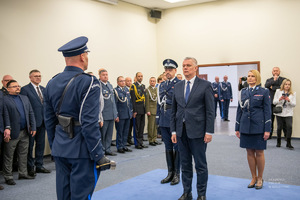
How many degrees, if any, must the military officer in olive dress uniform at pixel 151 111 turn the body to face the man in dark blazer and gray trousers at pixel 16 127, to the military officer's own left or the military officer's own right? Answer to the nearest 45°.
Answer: approximately 90° to the military officer's own right

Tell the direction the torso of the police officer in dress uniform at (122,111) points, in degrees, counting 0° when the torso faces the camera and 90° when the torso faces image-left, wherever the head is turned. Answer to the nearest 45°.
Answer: approximately 315°

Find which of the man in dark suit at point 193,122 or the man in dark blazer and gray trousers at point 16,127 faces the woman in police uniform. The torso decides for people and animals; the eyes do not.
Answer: the man in dark blazer and gray trousers at point 16,127

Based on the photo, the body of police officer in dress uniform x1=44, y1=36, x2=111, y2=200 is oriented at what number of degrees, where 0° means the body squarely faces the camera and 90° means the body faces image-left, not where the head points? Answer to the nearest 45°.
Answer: approximately 225°

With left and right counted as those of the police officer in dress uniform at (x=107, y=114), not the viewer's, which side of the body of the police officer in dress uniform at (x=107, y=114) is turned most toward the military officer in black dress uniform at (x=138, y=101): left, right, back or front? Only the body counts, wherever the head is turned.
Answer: left

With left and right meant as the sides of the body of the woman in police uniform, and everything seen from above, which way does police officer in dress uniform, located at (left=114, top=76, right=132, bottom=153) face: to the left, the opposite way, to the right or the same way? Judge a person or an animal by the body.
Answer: to the left

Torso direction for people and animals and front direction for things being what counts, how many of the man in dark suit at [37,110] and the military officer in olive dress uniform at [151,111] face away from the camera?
0

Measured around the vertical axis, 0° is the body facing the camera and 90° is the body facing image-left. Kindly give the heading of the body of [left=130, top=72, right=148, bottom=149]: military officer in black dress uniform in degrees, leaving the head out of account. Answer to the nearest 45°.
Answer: approximately 315°

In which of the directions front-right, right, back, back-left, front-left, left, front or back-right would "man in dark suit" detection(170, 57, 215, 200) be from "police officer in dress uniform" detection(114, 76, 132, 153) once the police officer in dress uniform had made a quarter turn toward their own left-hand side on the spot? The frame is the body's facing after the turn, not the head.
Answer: back-right

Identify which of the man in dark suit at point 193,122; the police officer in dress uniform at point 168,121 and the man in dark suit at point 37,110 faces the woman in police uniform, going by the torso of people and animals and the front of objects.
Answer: the man in dark suit at point 37,110

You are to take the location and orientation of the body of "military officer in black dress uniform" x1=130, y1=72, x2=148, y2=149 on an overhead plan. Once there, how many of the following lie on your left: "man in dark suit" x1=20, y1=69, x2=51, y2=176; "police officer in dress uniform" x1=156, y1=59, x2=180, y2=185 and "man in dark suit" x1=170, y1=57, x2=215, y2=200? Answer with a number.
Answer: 0

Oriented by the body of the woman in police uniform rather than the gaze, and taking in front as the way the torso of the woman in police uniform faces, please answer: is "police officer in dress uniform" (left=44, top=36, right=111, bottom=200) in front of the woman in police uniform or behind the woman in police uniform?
in front

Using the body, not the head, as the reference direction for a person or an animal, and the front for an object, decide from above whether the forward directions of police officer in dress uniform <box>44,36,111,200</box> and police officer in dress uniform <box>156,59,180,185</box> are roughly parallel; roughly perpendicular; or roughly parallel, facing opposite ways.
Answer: roughly parallel, facing opposite ways

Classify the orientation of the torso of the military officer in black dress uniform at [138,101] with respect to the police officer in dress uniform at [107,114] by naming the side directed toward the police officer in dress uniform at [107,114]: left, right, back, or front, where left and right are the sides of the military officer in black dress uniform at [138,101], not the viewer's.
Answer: right

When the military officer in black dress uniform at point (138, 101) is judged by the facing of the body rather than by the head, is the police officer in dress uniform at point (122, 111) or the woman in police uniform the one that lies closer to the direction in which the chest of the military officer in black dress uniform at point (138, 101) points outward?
the woman in police uniform

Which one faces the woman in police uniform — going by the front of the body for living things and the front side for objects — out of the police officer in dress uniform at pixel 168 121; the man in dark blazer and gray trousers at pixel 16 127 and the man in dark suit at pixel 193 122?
the man in dark blazer and gray trousers at pixel 16 127

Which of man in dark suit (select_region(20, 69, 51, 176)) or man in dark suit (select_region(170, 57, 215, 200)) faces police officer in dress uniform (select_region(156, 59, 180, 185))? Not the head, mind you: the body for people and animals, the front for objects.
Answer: man in dark suit (select_region(20, 69, 51, 176))

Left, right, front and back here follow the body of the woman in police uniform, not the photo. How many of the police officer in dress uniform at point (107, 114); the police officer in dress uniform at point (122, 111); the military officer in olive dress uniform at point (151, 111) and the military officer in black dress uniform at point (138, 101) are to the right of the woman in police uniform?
4

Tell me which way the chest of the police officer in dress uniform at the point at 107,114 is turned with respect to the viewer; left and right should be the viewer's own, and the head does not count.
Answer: facing the viewer and to the right of the viewer

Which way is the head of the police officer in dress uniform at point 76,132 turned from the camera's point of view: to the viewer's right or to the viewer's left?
to the viewer's right
